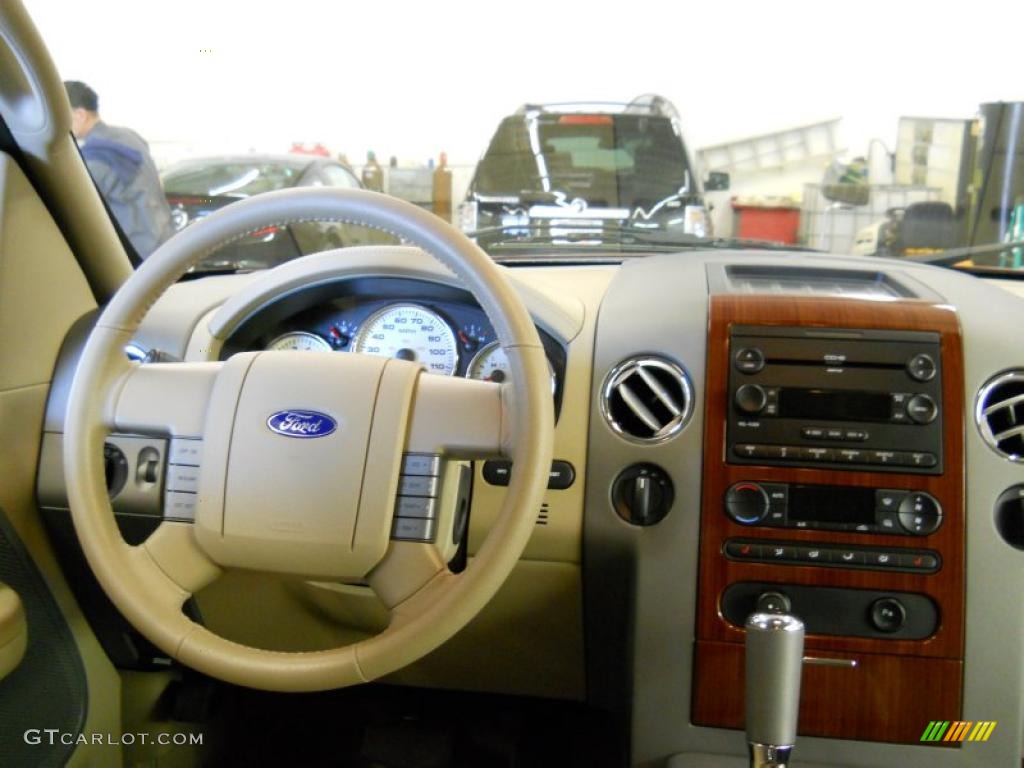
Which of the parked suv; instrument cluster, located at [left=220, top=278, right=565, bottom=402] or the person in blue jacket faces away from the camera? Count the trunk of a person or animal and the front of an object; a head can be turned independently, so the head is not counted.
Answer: the parked suv

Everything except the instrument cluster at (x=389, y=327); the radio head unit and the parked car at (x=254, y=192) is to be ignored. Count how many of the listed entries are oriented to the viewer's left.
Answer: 0

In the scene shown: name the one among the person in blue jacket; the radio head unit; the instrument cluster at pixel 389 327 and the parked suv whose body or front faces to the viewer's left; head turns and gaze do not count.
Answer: the person in blue jacket

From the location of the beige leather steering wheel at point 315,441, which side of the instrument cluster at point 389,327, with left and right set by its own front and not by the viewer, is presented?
front

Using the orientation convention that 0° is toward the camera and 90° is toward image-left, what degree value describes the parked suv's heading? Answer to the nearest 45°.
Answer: approximately 180°

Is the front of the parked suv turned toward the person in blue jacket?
no

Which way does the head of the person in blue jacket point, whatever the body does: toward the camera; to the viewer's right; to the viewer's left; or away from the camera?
to the viewer's left

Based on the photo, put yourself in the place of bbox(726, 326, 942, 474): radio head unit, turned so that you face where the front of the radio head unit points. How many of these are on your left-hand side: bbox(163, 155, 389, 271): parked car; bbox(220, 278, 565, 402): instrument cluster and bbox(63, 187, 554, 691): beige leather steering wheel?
0

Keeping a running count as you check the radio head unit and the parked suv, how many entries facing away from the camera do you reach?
1

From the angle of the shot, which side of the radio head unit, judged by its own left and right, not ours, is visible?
front

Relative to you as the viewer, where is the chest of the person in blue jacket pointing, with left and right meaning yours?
facing to the left of the viewer

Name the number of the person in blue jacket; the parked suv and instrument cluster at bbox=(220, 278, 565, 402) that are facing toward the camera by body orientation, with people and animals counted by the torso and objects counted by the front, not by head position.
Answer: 1

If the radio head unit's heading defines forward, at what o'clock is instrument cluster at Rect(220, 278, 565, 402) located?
The instrument cluster is roughly at 3 o'clock from the radio head unit.

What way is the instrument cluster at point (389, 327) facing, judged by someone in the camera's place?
facing the viewer

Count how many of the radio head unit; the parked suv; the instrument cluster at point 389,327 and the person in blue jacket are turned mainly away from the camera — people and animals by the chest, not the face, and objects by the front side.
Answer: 1

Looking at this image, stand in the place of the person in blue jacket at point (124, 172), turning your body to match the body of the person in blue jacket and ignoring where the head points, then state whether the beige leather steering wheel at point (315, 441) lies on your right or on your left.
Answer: on your left
